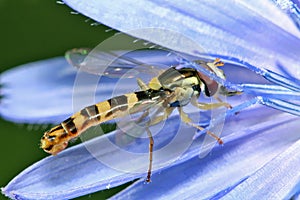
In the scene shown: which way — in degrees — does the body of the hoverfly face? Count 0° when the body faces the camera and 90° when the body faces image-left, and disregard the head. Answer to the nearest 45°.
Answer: approximately 270°
